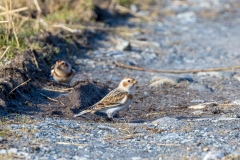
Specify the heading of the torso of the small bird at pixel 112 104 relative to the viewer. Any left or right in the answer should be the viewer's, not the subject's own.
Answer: facing to the right of the viewer

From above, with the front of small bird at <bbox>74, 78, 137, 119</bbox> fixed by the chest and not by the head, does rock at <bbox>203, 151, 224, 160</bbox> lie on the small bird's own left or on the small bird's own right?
on the small bird's own right

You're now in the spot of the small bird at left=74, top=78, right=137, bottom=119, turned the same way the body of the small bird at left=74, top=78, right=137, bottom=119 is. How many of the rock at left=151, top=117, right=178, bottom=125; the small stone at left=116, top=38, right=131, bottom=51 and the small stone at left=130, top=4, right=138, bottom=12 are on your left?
2

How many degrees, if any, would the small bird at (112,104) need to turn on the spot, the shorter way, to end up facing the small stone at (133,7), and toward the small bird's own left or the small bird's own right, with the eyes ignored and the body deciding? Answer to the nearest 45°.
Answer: approximately 90° to the small bird's own left

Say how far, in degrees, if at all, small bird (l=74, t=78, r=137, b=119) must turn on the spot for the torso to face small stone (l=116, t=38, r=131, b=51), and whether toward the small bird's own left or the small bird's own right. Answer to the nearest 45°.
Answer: approximately 90° to the small bird's own left

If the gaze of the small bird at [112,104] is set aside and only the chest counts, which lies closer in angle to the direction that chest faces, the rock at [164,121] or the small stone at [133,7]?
the rock

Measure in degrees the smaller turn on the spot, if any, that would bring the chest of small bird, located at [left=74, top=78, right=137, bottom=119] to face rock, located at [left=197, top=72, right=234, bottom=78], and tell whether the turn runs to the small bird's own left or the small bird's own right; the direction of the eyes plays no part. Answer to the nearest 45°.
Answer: approximately 45° to the small bird's own left

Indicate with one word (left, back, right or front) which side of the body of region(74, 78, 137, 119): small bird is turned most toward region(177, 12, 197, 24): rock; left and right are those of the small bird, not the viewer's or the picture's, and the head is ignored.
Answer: left

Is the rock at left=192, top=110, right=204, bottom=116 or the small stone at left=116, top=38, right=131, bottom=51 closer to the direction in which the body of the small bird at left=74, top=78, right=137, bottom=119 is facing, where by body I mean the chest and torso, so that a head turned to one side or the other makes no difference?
the rock
